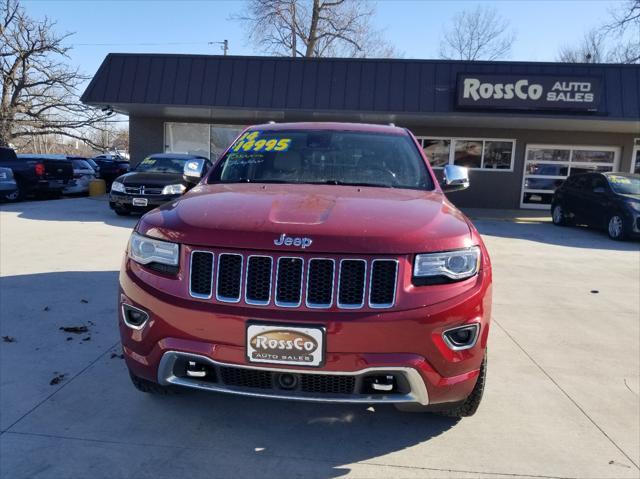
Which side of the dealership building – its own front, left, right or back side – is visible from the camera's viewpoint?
front

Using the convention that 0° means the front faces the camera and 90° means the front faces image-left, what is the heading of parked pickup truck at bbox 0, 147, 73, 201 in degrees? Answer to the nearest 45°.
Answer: approximately 135°

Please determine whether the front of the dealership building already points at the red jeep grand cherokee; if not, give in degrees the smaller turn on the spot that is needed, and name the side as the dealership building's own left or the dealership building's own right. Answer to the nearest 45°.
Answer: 0° — it already faces it

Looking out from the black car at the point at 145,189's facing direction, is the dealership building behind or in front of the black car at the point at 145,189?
behind

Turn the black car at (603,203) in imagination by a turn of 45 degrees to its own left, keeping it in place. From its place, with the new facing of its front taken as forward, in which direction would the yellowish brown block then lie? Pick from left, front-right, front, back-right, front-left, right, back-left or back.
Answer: back

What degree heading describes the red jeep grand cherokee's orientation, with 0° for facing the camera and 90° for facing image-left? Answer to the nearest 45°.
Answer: approximately 0°

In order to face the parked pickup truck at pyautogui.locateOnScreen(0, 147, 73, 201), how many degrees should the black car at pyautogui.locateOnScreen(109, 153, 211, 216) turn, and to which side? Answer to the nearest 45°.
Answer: approximately 90° to its right

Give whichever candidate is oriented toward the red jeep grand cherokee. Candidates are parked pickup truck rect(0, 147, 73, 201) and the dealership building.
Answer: the dealership building

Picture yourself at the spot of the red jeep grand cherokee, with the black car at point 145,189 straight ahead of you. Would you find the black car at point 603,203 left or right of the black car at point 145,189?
right

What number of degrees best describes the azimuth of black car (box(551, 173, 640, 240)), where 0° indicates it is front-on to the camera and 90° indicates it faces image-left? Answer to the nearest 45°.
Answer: approximately 315°

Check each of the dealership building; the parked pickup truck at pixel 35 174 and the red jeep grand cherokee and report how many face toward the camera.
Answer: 2

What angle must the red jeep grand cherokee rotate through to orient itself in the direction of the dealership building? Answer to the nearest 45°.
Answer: approximately 180°
